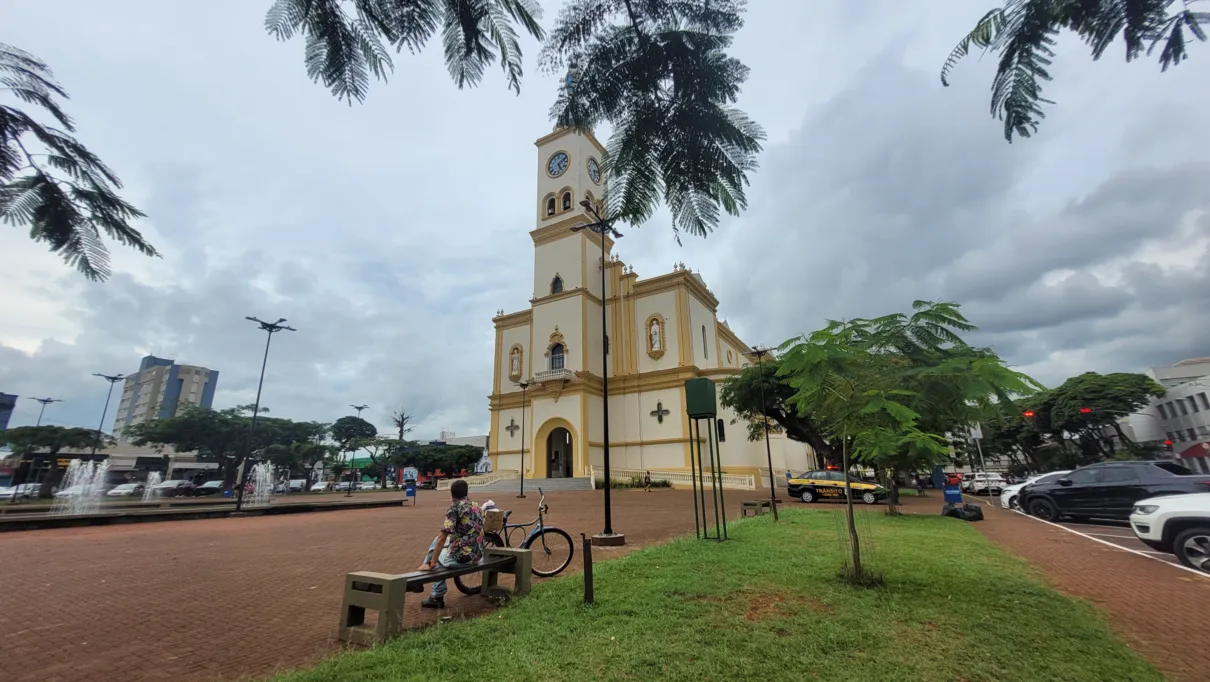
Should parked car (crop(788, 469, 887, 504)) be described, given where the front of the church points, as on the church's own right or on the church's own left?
on the church's own left

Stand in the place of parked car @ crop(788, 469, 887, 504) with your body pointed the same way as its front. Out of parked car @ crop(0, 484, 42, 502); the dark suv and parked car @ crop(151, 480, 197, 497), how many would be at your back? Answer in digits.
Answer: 2

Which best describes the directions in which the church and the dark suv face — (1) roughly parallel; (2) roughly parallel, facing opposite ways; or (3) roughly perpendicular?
roughly perpendicular

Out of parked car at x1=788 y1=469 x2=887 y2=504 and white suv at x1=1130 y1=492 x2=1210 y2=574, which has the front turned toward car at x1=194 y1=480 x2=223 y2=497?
the white suv

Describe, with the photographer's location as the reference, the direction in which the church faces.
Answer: facing the viewer and to the left of the viewer

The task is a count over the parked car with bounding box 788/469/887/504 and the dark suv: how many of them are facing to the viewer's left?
1

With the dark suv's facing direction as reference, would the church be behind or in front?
in front

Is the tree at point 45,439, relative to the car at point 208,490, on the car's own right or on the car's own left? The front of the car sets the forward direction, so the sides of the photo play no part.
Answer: on the car's own right

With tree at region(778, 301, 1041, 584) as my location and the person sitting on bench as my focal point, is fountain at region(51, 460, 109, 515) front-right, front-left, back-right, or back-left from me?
front-right

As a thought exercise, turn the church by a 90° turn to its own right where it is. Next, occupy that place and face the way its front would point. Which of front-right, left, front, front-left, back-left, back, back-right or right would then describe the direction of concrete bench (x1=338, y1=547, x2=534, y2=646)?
back-left

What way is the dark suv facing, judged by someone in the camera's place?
facing to the left of the viewer

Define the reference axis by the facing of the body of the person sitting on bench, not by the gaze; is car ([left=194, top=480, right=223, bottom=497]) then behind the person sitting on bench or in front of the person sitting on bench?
in front

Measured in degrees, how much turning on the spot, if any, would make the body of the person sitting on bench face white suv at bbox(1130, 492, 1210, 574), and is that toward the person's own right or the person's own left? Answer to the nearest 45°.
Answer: approximately 135° to the person's own right
